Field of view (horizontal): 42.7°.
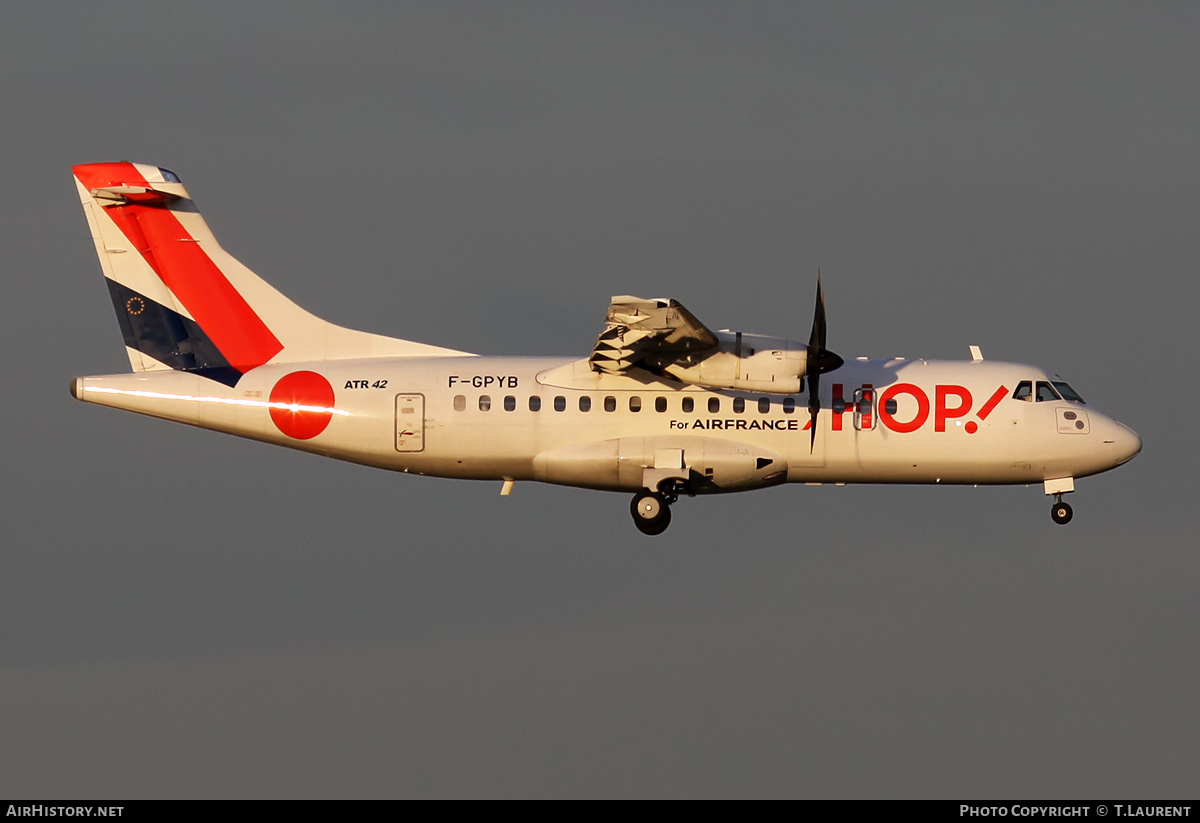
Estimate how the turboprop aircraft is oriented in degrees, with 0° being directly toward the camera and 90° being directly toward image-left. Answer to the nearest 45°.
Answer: approximately 270°
